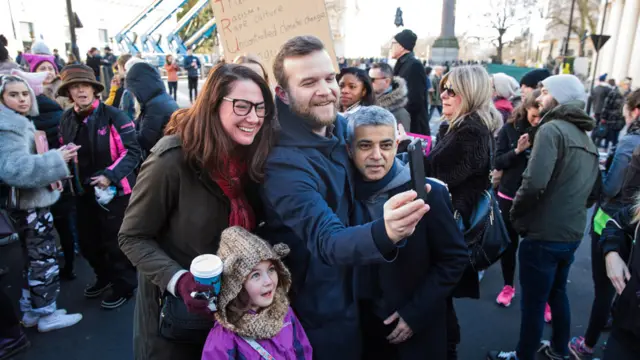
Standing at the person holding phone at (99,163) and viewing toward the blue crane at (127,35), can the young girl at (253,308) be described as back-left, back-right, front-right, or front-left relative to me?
back-right

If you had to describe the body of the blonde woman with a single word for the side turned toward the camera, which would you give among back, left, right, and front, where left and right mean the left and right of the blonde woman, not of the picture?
left

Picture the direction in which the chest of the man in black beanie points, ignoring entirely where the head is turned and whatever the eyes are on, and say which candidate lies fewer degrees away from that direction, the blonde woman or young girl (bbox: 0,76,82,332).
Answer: the young girl

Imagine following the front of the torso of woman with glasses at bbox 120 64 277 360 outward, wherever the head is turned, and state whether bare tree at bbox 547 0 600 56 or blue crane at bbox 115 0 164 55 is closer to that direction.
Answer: the bare tree

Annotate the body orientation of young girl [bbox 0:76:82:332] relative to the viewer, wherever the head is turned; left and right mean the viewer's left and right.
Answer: facing to the right of the viewer
